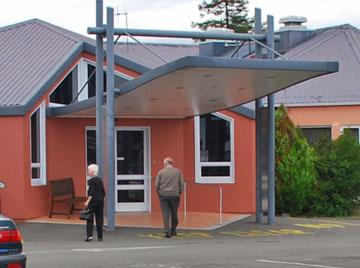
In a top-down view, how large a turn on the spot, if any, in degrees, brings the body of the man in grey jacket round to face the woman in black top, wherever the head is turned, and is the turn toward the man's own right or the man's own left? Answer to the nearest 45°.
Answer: approximately 135° to the man's own left

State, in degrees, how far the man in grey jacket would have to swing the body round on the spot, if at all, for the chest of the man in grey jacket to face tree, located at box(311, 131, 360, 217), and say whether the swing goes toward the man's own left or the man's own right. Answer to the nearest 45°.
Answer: approximately 45° to the man's own right

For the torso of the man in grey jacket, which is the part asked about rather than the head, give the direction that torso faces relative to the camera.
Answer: away from the camera
